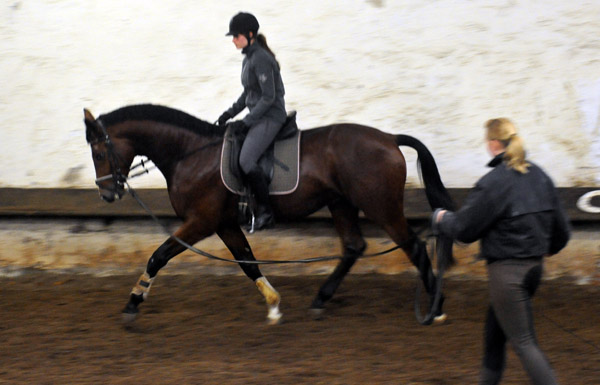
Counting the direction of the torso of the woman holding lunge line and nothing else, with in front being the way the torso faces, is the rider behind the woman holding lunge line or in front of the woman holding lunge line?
in front

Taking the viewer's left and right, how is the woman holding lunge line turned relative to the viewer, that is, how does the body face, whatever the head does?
facing away from the viewer and to the left of the viewer

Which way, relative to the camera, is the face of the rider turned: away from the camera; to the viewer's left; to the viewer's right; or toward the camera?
to the viewer's left

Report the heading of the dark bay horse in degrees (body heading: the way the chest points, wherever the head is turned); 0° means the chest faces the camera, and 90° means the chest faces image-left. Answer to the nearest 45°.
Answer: approximately 90°

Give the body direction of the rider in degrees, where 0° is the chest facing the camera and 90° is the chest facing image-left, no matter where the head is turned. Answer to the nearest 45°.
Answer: approximately 90°

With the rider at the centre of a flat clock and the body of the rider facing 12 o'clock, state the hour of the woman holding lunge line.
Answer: The woman holding lunge line is roughly at 8 o'clock from the rider.

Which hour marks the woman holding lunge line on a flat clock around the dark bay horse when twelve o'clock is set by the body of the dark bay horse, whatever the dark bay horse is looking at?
The woman holding lunge line is roughly at 8 o'clock from the dark bay horse.
